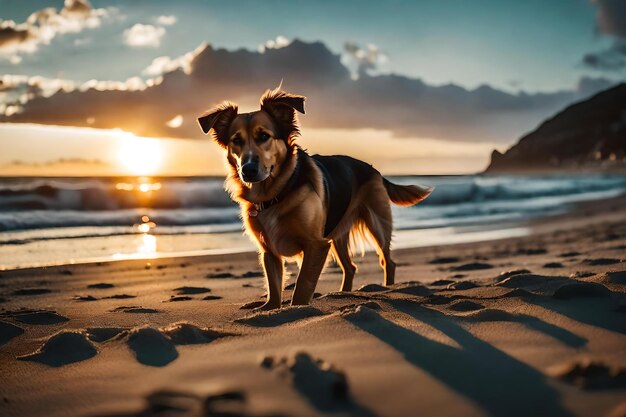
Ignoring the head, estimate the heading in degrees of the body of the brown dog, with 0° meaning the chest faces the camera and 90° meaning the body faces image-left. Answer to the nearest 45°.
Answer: approximately 45°
